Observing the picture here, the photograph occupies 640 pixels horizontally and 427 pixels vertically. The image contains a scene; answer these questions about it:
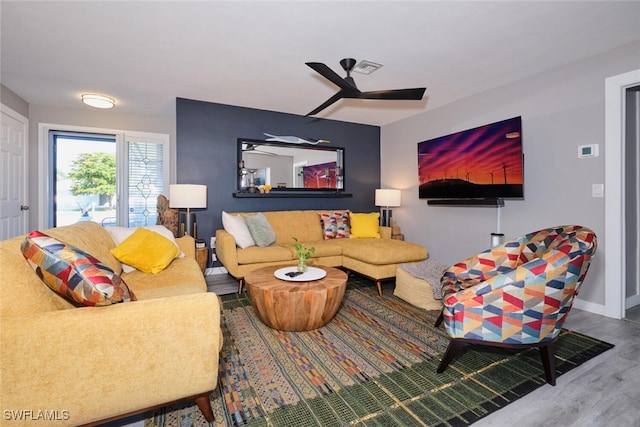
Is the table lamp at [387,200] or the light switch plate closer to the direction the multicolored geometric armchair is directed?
the table lamp

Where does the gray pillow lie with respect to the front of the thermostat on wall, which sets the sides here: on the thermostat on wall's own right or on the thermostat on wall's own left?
on the thermostat on wall's own right

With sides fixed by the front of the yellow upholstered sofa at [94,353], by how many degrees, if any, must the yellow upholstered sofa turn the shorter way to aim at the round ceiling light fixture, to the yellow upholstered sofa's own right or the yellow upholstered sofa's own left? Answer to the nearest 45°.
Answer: approximately 90° to the yellow upholstered sofa's own left

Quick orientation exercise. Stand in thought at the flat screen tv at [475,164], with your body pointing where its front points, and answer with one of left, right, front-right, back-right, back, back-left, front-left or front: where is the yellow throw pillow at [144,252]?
front

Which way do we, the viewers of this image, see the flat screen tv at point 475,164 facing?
facing the viewer and to the left of the viewer

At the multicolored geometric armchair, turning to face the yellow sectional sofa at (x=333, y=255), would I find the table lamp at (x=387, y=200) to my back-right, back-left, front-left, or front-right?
front-right

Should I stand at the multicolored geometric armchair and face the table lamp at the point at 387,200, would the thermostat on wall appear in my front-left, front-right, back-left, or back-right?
front-right

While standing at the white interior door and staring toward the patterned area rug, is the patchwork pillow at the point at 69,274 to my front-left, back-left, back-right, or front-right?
front-right

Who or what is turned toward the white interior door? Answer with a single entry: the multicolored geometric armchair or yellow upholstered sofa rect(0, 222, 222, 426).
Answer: the multicolored geometric armchair

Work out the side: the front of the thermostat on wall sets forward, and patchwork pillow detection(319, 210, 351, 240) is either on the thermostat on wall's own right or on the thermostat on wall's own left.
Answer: on the thermostat on wall's own right

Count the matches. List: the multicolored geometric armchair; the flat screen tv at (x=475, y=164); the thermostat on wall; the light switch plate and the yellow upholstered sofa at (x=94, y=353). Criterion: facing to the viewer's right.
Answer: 1

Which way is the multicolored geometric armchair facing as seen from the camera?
to the viewer's left

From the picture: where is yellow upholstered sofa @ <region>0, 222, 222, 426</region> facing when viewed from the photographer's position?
facing to the right of the viewer
